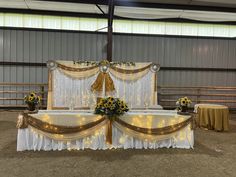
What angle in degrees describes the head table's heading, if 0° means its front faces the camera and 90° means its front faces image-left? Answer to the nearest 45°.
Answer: approximately 0°

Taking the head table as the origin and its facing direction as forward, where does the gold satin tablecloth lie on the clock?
The gold satin tablecloth is roughly at 8 o'clock from the head table.
